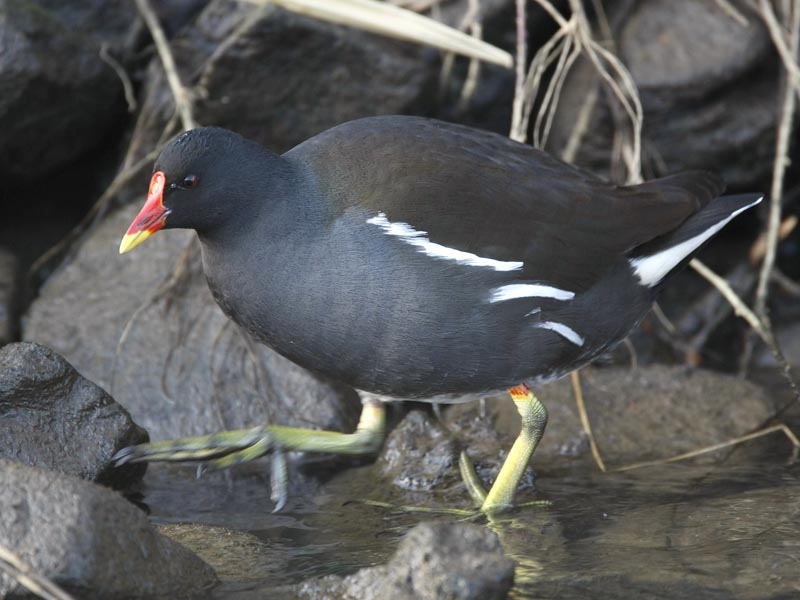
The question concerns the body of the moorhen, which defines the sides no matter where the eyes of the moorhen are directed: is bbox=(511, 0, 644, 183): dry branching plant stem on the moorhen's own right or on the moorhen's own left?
on the moorhen's own right

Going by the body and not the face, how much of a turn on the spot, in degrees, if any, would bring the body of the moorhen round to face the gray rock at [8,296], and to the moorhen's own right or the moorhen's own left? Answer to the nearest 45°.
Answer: approximately 45° to the moorhen's own right

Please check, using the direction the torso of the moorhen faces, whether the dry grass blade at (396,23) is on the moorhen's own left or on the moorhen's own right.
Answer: on the moorhen's own right

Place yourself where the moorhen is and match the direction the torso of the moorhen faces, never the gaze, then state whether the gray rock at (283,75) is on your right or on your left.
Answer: on your right

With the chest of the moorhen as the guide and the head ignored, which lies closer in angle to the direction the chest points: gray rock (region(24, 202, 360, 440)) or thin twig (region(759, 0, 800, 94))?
the gray rock

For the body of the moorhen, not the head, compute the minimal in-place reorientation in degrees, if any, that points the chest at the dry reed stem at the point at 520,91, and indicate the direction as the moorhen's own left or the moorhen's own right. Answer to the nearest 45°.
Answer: approximately 90° to the moorhen's own right

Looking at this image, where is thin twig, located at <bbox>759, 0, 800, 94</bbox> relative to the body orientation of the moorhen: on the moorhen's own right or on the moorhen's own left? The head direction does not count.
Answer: on the moorhen's own right

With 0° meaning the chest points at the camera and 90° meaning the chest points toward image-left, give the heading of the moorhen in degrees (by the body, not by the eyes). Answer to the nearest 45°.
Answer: approximately 90°

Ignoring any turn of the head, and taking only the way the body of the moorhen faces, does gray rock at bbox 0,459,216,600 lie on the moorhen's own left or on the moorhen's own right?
on the moorhen's own left
